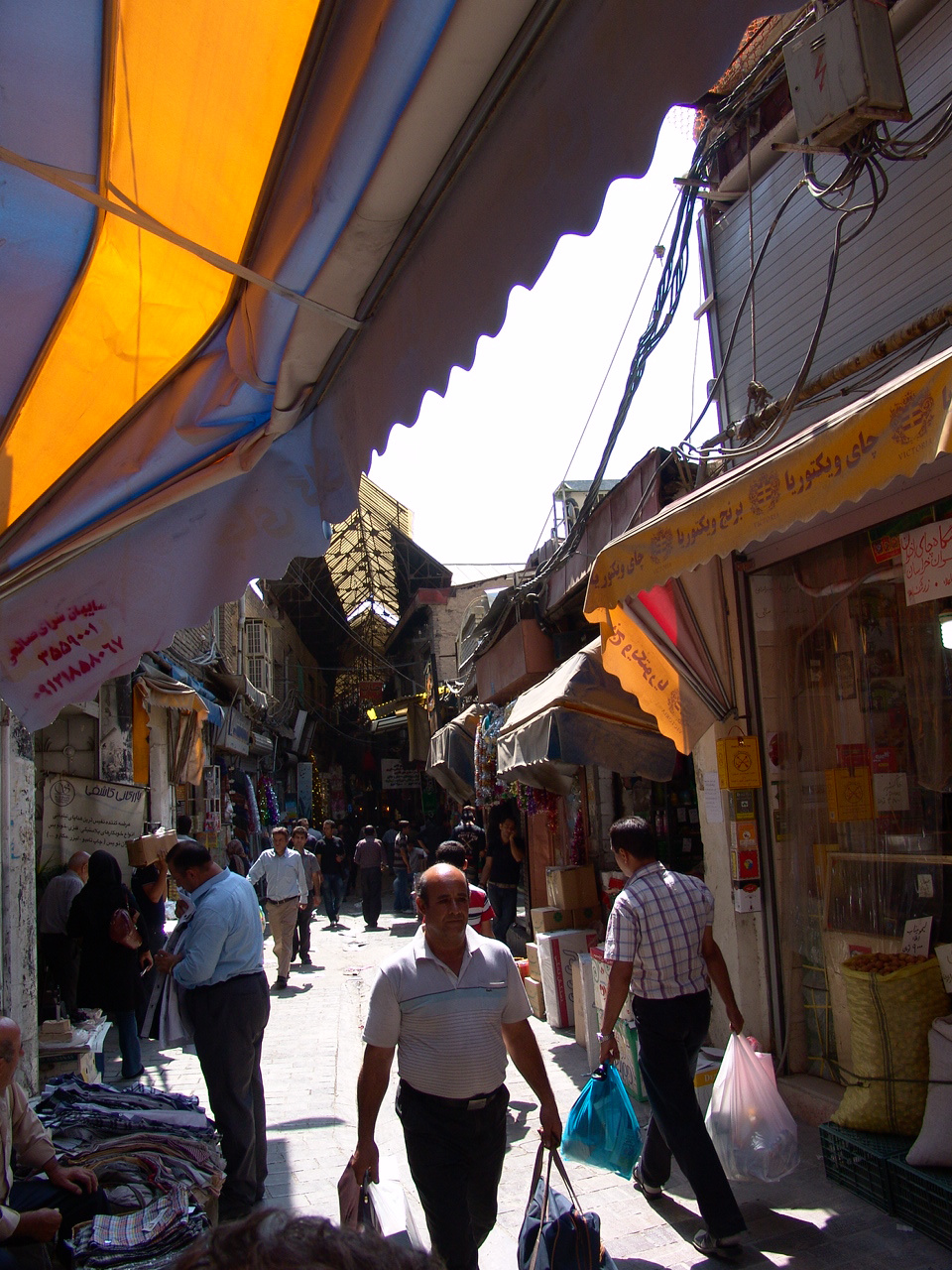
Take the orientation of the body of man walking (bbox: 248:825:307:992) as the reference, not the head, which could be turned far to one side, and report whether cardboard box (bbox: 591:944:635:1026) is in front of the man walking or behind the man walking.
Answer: in front

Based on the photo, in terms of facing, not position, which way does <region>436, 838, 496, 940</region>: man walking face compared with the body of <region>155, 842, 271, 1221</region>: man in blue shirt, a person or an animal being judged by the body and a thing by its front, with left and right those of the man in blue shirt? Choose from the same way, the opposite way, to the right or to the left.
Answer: to the right

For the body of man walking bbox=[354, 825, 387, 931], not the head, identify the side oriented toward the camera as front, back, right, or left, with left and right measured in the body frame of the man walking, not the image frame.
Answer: back
